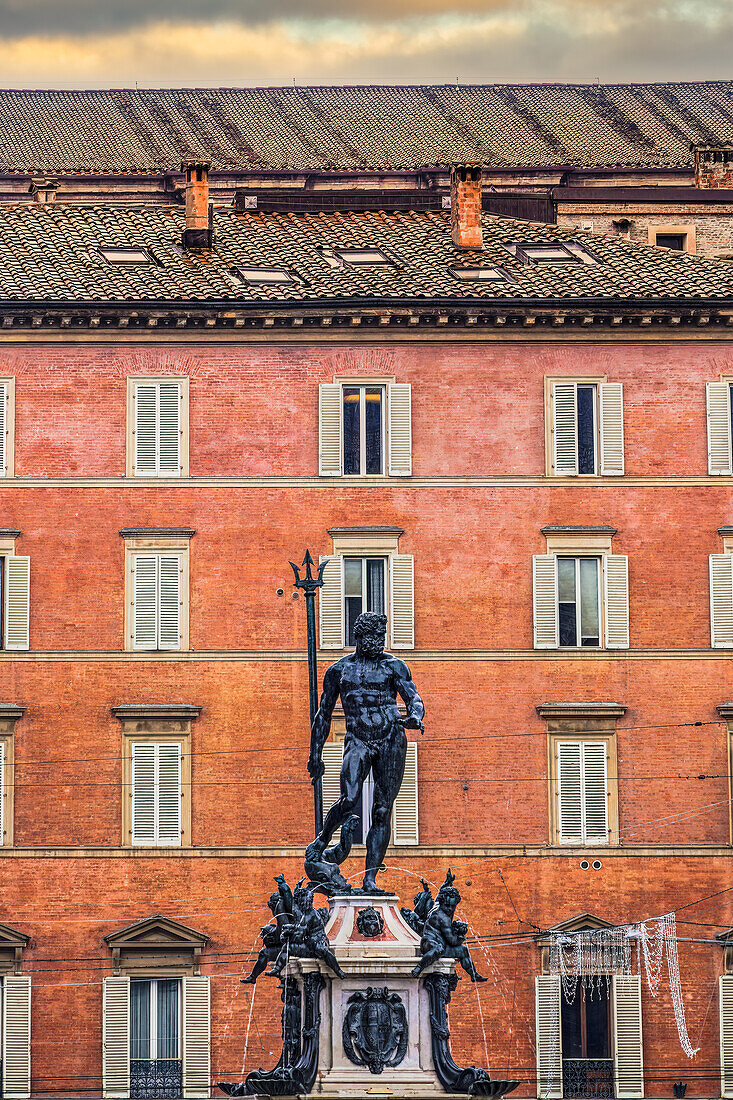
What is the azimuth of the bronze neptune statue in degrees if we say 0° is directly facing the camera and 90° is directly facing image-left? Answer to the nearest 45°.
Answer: approximately 0°
